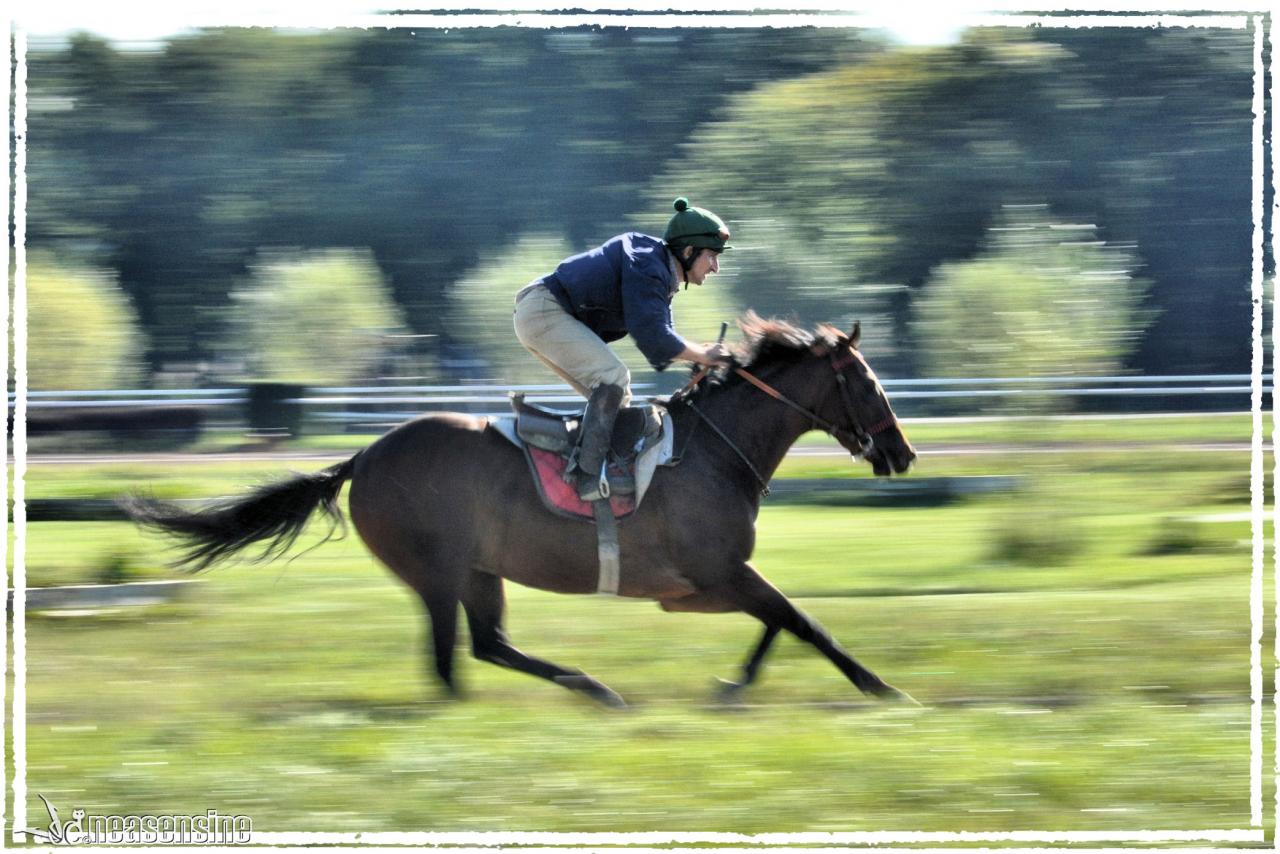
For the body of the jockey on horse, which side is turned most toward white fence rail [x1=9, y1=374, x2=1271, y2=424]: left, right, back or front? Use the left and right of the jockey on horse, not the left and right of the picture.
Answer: left

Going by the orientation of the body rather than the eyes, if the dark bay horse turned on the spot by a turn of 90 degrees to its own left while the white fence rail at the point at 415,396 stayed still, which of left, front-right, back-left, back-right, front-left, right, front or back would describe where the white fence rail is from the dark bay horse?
front

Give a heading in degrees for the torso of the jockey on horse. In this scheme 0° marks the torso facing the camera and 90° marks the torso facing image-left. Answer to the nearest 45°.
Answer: approximately 270°

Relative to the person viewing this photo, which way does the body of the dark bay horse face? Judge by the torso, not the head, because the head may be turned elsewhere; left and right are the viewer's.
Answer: facing to the right of the viewer
